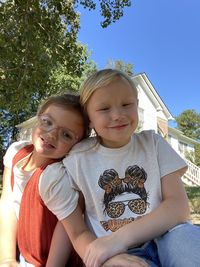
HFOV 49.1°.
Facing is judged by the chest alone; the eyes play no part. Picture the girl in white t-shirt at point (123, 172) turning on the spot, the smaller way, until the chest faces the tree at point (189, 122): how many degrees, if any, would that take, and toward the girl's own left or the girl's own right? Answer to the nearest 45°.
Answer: approximately 180°

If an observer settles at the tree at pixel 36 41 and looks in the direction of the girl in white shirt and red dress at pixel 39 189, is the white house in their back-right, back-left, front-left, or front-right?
back-left

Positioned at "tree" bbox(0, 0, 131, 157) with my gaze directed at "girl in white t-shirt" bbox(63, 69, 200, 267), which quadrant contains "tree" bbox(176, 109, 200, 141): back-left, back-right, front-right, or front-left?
back-left

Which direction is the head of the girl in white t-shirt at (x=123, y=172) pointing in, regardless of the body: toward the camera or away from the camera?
toward the camera

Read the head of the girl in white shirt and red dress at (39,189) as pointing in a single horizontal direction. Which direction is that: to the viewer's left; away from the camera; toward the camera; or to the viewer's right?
toward the camera

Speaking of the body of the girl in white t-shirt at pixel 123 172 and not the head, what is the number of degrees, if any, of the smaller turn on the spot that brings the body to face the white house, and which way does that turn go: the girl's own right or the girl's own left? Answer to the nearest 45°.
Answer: approximately 180°

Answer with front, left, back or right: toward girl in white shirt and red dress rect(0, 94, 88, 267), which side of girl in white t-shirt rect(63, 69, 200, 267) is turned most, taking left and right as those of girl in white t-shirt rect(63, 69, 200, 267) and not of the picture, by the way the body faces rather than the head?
right

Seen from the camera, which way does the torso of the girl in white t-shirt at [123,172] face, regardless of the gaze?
toward the camera
